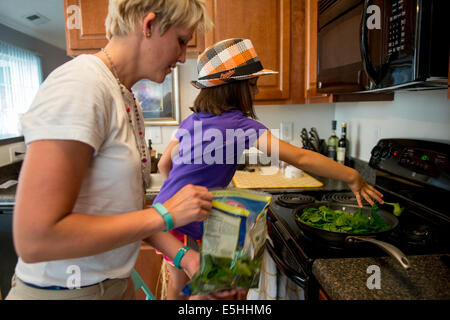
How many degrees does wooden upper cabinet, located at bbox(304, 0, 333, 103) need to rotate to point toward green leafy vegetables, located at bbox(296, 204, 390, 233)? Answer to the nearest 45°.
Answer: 0° — it already faces it

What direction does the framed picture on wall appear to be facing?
toward the camera

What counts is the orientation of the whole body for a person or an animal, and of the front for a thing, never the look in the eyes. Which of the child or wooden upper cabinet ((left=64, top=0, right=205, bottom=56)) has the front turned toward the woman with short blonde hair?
the wooden upper cabinet

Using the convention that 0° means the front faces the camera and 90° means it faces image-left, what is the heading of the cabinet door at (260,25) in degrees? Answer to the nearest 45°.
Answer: approximately 0°

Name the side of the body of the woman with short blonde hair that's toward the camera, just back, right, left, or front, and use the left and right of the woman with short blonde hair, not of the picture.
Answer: right

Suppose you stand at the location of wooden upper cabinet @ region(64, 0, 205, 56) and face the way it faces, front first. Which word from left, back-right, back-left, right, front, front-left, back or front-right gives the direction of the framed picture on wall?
back-left

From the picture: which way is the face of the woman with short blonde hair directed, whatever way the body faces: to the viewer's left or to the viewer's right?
to the viewer's right

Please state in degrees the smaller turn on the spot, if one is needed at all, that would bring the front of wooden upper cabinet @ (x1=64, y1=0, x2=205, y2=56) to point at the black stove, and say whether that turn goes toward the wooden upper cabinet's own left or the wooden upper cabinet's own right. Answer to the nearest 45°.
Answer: approximately 45° to the wooden upper cabinet's own left

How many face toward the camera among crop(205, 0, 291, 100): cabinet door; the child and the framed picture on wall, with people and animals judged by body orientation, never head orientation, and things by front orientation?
2

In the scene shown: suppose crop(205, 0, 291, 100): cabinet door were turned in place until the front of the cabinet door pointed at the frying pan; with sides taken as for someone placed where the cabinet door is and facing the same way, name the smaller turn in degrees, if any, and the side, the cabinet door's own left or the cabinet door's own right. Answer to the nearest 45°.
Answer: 0° — it already faces it

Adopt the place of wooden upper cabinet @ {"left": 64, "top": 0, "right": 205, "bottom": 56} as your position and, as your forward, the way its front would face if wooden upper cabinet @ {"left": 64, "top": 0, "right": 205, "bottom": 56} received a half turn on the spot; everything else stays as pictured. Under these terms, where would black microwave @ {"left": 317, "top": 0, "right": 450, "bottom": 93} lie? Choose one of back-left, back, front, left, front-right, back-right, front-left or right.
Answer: back-right

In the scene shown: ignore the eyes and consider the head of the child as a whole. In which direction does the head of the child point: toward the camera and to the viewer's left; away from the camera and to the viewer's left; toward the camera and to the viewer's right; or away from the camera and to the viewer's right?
away from the camera and to the viewer's right

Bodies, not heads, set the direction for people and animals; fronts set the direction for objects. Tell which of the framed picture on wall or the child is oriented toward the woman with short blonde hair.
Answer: the framed picture on wall
